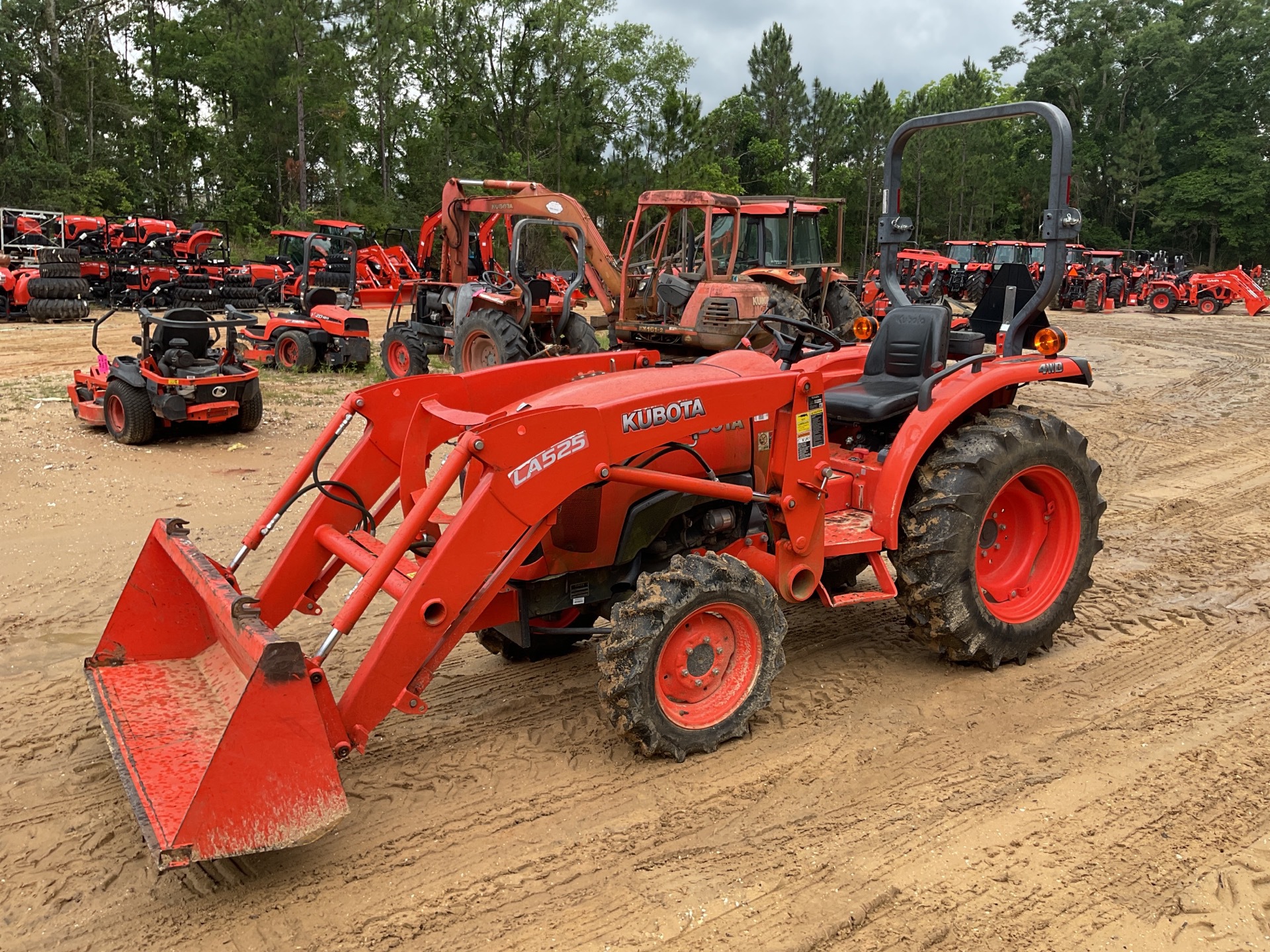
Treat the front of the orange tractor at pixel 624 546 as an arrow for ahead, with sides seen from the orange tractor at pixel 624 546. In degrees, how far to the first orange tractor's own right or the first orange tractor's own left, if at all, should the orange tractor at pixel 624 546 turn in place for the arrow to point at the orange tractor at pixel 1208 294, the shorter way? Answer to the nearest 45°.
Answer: approximately 180°

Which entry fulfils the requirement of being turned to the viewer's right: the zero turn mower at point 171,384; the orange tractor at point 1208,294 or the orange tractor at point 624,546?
the orange tractor at point 1208,294

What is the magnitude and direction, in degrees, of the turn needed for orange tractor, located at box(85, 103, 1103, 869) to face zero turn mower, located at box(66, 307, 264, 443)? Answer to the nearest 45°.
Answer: approximately 90° to its right

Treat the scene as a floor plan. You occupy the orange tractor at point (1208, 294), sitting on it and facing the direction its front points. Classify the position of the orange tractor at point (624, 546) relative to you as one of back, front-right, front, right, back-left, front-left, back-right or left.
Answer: right

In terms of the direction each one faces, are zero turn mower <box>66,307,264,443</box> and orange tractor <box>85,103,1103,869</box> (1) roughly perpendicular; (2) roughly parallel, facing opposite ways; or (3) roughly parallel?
roughly perpendicular

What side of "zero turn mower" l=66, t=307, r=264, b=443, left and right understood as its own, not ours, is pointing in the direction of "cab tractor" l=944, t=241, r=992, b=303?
right

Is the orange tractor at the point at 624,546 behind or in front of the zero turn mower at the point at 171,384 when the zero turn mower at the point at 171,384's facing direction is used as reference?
behind

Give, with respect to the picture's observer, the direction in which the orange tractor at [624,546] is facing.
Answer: facing the viewer and to the left of the viewer

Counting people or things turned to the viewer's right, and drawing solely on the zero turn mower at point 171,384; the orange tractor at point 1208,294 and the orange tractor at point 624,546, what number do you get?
1

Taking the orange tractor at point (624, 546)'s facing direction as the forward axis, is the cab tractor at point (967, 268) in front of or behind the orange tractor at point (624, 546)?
behind

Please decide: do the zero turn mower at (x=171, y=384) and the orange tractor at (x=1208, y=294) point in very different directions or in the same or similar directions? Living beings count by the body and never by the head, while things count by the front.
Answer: very different directions

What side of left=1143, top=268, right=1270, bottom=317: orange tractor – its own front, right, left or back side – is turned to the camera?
right

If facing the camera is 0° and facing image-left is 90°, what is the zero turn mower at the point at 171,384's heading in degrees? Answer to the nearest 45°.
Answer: approximately 135°
